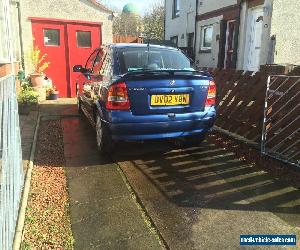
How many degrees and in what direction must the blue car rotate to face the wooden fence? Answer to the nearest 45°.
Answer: approximately 90° to its right

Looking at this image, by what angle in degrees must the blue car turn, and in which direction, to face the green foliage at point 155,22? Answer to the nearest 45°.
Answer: approximately 45° to its right

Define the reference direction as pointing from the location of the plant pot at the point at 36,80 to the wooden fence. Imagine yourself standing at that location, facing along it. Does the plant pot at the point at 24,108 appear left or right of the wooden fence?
right

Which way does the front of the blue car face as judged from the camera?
facing away from the viewer and to the left of the viewer

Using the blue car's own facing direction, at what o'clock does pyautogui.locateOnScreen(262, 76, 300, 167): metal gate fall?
The metal gate is roughly at 4 o'clock from the blue car.

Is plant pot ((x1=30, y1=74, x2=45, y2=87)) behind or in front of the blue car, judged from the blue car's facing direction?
in front

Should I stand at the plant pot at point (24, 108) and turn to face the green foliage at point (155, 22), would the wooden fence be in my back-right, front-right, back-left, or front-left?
back-right

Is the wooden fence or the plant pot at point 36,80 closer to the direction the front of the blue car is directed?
the plant pot
